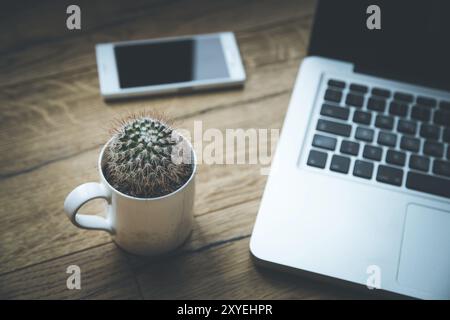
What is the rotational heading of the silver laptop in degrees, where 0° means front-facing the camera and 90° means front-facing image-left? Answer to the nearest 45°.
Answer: approximately 0°
